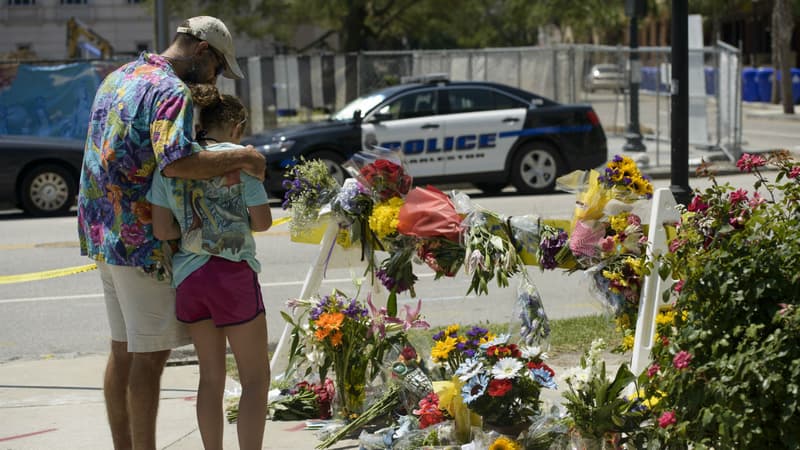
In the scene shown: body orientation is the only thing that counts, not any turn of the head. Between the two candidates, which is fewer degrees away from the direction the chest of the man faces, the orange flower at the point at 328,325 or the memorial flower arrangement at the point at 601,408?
the orange flower

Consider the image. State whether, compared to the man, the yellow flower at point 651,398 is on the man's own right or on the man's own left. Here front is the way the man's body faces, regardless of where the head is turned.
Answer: on the man's own right

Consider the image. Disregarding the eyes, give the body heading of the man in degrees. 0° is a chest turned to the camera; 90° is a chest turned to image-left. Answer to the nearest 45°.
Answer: approximately 225°

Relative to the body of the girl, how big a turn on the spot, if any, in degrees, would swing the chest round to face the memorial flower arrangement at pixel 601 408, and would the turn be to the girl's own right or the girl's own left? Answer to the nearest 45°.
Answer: approximately 90° to the girl's own right

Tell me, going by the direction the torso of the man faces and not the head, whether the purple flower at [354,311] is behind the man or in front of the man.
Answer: in front

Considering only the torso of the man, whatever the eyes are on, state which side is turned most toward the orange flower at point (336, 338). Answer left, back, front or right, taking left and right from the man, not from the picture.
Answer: front

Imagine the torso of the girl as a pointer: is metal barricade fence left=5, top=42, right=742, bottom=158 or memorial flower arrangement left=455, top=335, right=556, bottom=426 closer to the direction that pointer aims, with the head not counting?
the metal barricade fence

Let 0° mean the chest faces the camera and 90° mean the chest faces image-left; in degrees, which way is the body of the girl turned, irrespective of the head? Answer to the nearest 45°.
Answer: approximately 180°

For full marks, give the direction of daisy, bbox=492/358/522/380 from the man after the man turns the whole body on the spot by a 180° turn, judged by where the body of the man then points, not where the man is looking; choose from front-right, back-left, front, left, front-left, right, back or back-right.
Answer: back-left

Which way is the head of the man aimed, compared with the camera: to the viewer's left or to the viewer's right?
to the viewer's right

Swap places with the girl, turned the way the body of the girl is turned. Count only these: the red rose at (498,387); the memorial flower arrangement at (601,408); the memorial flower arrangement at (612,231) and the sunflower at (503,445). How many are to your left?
0
